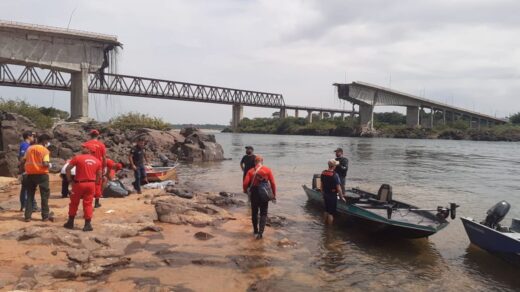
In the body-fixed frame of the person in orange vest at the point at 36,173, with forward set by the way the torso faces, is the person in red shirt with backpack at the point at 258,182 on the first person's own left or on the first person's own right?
on the first person's own right

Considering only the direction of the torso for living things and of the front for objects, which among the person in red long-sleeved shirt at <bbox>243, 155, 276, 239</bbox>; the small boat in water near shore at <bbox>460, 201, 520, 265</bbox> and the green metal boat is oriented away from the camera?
the person in red long-sleeved shirt

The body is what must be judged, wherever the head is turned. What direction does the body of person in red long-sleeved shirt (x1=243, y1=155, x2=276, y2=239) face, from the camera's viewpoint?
away from the camera

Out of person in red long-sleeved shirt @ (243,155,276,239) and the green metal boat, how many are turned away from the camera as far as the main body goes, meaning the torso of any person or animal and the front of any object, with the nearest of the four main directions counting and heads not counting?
1

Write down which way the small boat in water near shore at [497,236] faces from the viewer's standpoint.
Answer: facing the viewer and to the right of the viewer

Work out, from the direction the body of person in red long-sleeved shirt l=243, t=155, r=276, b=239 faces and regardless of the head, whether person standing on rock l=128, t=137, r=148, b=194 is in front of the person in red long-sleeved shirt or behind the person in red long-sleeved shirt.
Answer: in front

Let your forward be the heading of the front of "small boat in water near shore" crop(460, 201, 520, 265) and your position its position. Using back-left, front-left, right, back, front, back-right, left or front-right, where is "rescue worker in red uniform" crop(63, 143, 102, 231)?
right
